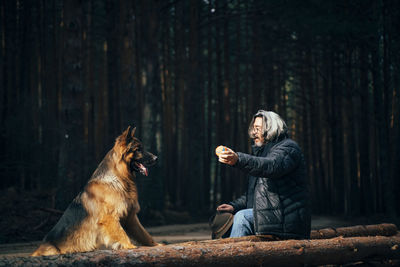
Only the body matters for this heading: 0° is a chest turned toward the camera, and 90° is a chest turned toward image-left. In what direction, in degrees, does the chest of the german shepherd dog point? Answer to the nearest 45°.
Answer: approximately 270°

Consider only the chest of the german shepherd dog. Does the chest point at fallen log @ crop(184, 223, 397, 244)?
yes
